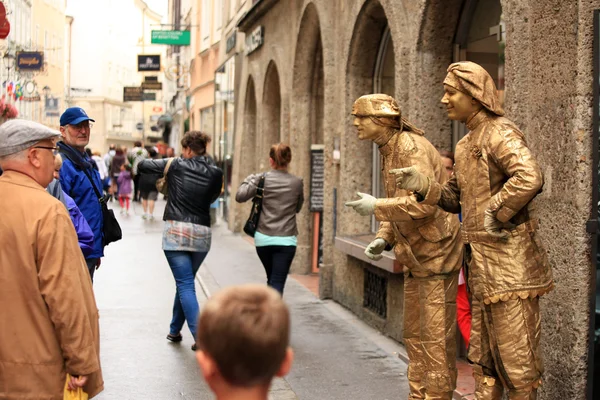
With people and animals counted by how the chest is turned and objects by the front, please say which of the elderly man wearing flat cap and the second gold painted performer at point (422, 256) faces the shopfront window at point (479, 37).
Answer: the elderly man wearing flat cap

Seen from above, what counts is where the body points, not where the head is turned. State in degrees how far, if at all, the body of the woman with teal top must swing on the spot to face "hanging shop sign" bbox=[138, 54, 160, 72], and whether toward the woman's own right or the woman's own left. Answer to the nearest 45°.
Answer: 0° — they already face it

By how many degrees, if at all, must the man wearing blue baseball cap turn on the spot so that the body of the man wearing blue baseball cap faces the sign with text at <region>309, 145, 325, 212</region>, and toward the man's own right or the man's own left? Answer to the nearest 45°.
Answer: approximately 90° to the man's own left

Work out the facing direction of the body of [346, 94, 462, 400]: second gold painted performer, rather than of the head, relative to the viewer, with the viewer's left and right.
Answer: facing to the left of the viewer

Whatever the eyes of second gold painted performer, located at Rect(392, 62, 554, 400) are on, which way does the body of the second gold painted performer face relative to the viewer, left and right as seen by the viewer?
facing to the left of the viewer

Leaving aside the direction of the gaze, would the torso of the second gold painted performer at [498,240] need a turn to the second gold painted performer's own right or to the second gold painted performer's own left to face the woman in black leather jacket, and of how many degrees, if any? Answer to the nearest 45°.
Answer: approximately 45° to the second gold painted performer's own right

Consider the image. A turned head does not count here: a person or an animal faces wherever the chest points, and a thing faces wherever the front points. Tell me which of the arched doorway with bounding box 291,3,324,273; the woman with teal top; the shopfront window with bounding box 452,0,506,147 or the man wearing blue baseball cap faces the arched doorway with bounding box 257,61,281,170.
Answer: the woman with teal top

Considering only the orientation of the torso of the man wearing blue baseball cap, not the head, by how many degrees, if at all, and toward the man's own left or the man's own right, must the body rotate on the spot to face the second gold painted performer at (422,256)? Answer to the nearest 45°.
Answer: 0° — they already face them

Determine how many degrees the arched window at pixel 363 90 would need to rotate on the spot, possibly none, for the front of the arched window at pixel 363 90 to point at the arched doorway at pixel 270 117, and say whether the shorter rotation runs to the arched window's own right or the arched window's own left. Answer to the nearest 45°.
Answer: approximately 135° to the arched window's own right

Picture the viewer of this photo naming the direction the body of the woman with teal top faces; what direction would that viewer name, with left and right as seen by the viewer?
facing away from the viewer
